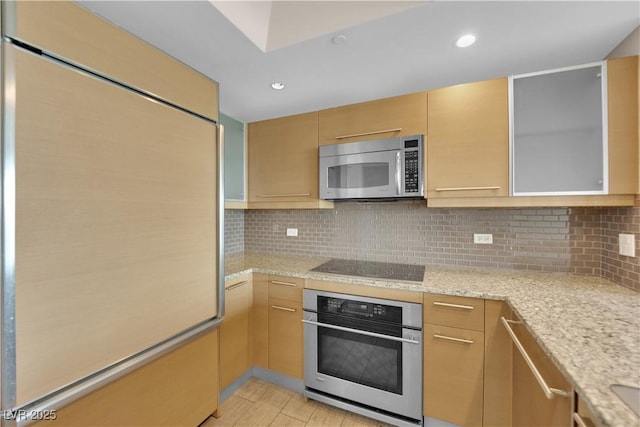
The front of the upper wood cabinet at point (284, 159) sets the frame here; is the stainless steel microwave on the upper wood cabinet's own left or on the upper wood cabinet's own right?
on the upper wood cabinet's own left

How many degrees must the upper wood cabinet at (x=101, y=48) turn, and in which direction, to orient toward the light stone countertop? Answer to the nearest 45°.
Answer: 0° — it already faces it

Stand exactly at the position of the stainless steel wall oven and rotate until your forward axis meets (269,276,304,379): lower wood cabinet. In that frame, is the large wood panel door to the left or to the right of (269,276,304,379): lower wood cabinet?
left

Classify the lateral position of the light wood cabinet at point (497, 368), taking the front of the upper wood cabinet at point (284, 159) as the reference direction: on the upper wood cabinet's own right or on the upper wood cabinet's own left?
on the upper wood cabinet's own left

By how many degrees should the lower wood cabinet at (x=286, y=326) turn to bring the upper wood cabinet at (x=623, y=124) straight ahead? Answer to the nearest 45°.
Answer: approximately 90° to its left
